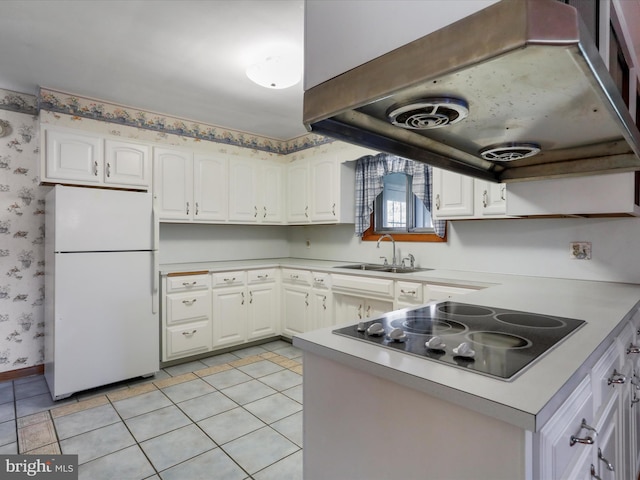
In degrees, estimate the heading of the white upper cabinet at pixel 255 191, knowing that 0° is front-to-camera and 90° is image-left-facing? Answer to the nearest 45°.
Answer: approximately 315°

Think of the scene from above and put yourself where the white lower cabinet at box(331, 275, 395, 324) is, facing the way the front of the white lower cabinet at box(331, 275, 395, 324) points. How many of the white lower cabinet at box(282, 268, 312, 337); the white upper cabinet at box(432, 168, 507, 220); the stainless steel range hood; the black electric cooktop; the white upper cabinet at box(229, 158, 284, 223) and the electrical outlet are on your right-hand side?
2

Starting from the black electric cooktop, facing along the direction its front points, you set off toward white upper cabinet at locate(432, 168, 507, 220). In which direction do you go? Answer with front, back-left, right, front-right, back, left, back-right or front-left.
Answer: back-right

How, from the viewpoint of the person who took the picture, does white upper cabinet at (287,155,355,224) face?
facing the viewer and to the left of the viewer

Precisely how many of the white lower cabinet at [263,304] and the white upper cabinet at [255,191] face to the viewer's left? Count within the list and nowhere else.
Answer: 0

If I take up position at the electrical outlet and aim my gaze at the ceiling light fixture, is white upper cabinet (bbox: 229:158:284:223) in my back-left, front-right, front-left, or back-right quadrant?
front-right

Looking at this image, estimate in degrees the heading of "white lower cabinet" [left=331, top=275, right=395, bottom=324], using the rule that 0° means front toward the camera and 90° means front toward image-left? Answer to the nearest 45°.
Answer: approximately 45°

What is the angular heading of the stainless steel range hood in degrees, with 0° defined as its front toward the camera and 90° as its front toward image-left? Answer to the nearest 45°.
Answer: approximately 45°

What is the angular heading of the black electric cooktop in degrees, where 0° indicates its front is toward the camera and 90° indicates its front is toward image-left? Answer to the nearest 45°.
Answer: approximately 45°
